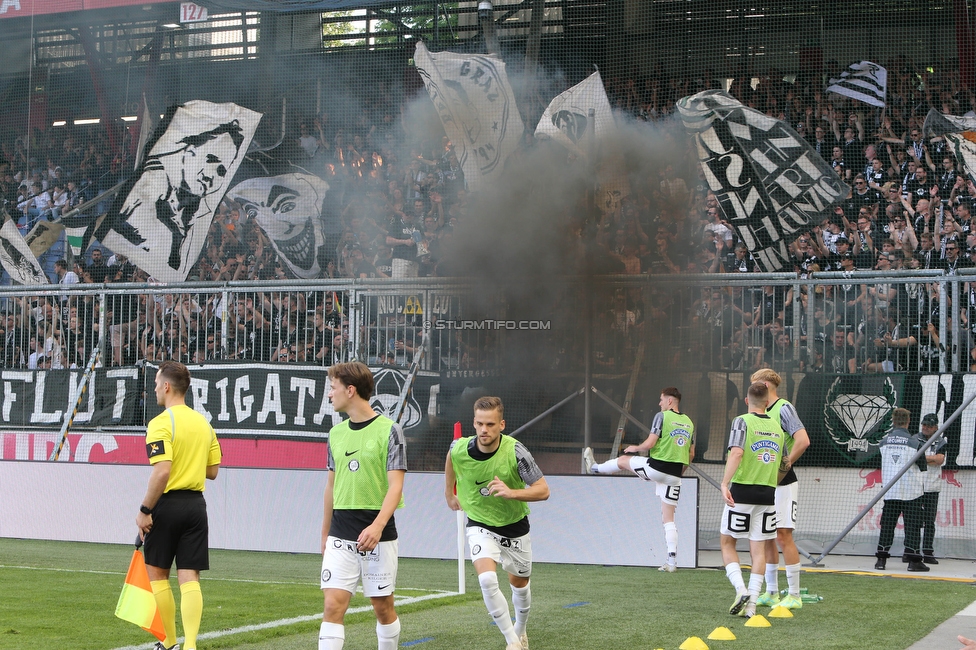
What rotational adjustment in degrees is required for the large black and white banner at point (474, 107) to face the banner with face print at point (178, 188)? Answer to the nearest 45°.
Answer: approximately 90° to its right

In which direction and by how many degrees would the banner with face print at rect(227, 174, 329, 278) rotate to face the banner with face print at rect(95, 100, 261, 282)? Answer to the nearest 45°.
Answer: approximately 135° to its right

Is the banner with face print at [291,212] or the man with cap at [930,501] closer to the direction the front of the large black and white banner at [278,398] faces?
the man with cap

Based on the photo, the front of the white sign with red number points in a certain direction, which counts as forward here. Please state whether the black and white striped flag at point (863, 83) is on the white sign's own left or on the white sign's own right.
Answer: on the white sign's own left

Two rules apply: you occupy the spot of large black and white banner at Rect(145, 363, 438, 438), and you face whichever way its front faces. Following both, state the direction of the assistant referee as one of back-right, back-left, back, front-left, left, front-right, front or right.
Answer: front

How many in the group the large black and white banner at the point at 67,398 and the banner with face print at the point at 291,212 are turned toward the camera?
2

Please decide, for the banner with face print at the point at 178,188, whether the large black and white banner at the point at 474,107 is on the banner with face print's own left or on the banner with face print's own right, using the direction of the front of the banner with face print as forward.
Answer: on the banner with face print's own left

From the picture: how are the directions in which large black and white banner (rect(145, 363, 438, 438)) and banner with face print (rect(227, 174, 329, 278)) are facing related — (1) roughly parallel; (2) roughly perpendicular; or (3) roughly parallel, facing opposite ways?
roughly parallel

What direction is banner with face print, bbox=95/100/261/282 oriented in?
toward the camera

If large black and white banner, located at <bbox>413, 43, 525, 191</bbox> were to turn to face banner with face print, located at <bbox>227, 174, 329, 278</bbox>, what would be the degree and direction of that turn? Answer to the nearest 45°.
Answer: approximately 90° to its right

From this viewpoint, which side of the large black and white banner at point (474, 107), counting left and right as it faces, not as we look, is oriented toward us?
front

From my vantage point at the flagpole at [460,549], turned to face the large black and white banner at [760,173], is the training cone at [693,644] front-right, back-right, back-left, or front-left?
back-right

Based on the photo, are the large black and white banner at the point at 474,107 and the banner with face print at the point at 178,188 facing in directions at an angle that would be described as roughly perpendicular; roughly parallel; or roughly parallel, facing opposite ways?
roughly parallel

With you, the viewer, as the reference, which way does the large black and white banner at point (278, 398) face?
facing the viewer
